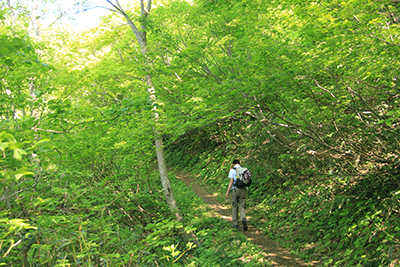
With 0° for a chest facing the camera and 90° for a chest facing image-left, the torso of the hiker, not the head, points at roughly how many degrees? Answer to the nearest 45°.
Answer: approximately 135°
